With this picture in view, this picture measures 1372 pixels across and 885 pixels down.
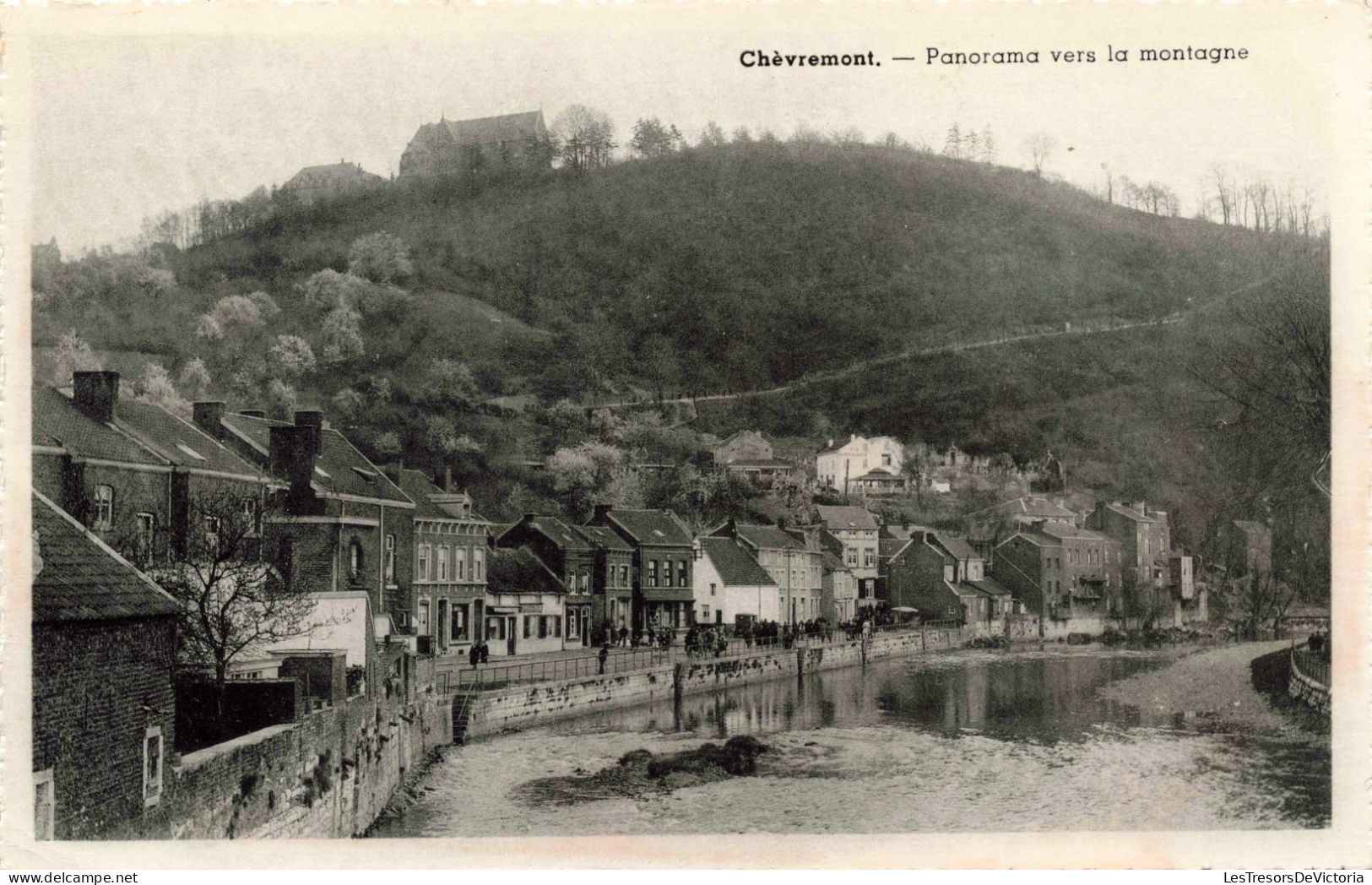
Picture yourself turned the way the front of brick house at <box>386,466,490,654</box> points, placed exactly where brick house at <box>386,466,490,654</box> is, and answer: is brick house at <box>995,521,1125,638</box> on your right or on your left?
on your left

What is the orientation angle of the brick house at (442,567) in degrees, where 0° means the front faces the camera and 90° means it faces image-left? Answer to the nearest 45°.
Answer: approximately 315°

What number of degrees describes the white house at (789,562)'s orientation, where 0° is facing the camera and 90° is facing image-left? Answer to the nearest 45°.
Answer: approximately 0°

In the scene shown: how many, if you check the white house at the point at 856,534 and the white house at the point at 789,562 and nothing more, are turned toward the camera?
2

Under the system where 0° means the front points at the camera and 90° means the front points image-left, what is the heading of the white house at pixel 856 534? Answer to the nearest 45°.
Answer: approximately 0°
